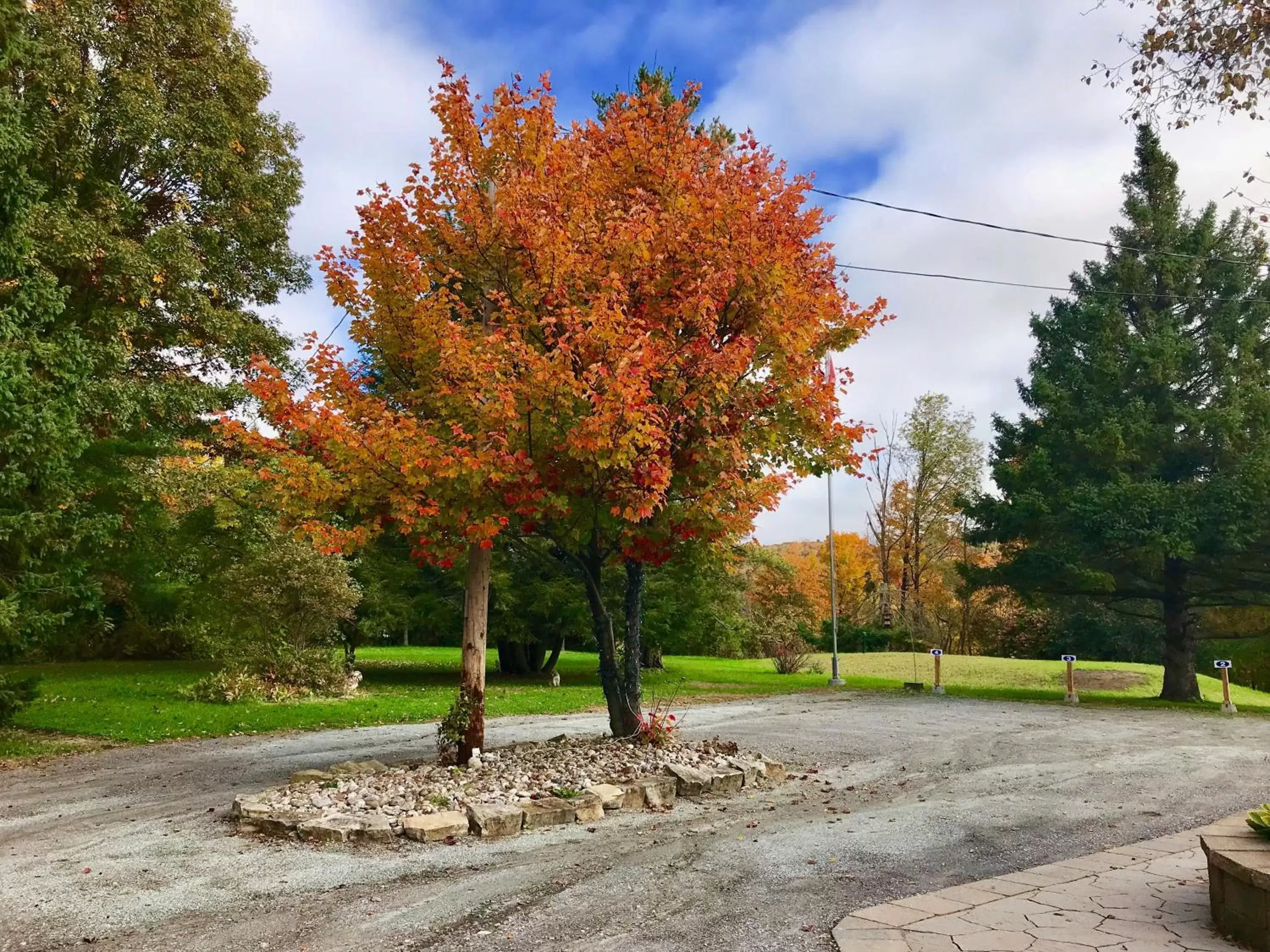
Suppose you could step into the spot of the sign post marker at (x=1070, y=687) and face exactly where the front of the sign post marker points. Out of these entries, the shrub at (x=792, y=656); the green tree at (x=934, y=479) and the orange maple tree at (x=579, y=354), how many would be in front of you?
1

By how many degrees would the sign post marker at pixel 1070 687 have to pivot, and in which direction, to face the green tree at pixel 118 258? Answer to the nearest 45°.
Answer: approximately 45° to its right

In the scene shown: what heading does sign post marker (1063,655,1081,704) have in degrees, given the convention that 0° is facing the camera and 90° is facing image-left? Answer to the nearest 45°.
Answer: approximately 0°

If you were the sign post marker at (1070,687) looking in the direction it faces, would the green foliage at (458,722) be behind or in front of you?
in front

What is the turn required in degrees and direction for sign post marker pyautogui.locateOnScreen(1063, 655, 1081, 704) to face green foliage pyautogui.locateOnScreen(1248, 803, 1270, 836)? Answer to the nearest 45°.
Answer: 0° — it already faces it

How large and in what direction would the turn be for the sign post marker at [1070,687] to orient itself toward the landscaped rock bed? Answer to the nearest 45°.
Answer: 0° — it already faces it

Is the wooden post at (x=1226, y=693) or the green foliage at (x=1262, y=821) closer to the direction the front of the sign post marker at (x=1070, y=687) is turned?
the green foliage

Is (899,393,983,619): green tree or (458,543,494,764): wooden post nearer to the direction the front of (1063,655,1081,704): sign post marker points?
the wooden post

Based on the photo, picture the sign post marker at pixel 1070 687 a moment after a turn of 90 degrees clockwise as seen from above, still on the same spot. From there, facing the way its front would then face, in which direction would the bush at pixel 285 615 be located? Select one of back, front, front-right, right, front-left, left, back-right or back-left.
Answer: front-left

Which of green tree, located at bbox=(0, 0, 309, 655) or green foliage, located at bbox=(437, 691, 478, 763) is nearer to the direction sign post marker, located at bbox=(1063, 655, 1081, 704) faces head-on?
the green foliage
